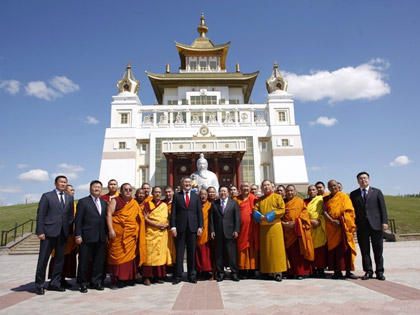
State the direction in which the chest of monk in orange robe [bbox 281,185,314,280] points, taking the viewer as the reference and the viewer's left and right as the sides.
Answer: facing the viewer and to the left of the viewer

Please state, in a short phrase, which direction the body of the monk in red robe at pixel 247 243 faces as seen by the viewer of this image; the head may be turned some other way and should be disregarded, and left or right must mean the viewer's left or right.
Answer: facing the viewer

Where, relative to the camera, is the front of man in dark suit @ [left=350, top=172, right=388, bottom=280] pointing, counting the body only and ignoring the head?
toward the camera

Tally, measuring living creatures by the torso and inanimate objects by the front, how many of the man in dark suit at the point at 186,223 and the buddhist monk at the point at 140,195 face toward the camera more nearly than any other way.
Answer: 2

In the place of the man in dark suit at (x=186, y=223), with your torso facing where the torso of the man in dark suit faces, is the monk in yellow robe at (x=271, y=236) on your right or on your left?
on your left

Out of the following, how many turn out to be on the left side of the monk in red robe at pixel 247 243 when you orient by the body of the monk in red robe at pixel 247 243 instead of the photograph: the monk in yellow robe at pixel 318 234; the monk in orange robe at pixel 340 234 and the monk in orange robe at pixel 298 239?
3

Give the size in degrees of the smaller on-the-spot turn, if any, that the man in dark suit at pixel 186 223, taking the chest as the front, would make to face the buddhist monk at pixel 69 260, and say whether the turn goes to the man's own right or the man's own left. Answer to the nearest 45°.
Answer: approximately 90° to the man's own right

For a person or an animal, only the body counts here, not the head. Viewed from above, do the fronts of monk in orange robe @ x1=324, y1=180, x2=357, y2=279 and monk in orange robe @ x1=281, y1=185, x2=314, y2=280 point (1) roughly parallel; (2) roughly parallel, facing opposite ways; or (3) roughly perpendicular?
roughly parallel

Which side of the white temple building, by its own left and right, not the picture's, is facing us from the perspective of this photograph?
front

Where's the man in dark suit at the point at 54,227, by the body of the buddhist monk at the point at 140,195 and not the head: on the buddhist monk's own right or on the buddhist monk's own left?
on the buddhist monk's own right

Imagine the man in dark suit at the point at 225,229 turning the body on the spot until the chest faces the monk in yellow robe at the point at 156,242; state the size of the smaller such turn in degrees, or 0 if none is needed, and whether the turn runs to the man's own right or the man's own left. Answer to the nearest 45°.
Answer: approximately 90° to the man's own right

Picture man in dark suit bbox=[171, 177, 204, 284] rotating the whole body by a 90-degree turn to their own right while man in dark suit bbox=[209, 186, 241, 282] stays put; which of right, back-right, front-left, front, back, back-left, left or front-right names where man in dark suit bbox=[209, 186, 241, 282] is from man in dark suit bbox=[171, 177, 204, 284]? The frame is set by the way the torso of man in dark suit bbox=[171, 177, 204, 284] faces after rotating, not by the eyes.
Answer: back

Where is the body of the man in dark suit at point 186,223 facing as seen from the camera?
toward the camera

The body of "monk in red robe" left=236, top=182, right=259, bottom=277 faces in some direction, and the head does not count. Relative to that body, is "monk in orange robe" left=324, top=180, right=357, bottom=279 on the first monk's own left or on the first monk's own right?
on the first monk's own left

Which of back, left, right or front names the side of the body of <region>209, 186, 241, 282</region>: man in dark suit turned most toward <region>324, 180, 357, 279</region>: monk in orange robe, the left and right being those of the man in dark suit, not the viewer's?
left
